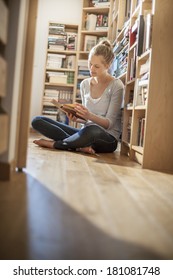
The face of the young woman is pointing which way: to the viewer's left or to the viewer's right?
to the viewer's left

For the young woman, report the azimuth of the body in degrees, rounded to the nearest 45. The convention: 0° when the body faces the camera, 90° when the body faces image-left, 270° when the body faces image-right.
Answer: approximately 45°
